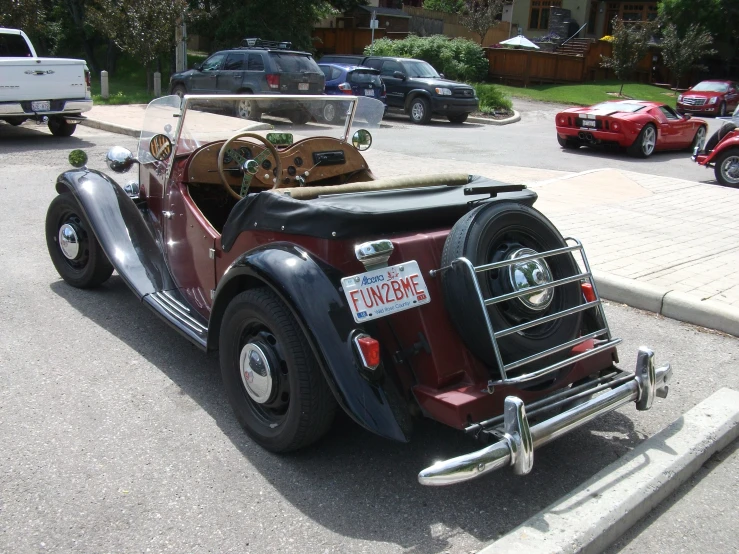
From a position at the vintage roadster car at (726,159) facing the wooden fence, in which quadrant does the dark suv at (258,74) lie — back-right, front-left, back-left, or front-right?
front-left

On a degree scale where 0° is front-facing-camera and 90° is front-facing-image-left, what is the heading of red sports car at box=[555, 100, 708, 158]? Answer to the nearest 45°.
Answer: approximately 225°

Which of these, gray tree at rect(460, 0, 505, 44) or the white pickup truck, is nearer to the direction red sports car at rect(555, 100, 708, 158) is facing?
the gray tree

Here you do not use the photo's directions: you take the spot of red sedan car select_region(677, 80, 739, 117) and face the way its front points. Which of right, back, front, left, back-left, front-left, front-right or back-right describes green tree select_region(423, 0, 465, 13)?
right

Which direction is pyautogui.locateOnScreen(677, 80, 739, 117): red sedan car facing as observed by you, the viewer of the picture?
facing the viewer and to the left of the viewer

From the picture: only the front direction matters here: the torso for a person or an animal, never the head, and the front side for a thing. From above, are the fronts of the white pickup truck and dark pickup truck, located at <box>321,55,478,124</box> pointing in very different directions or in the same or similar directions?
very different directions

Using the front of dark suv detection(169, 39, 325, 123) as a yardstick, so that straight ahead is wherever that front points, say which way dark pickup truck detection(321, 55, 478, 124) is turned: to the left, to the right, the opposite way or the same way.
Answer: the opposite way

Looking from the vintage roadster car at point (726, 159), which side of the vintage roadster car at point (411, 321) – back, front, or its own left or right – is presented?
right

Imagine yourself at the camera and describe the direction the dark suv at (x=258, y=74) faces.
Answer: facing away from the viewer and to the left of the viewer

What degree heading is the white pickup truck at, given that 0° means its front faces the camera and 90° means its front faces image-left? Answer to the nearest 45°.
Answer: approximately 135°

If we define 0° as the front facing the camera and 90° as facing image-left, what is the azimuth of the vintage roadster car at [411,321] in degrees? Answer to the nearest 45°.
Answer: approximately 135°

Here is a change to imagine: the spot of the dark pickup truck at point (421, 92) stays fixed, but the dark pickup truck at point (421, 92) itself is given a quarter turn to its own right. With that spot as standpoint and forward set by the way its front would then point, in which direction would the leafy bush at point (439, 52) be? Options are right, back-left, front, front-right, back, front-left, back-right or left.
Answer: back-right
